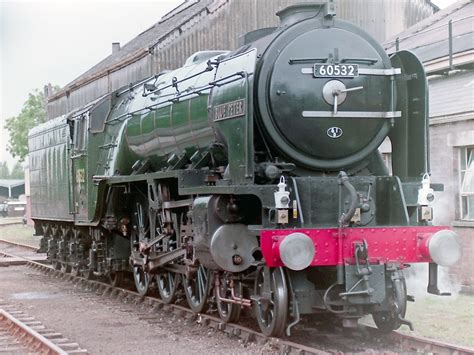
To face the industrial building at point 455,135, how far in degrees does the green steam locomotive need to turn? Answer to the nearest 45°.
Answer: approximately 90° to its left

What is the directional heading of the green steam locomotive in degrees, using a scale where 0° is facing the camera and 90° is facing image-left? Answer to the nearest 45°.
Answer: approximately 315°

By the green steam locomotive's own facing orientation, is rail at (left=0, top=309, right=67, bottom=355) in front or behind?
in front

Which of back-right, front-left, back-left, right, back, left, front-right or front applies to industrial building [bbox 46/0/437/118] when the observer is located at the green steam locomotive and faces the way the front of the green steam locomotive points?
back-left

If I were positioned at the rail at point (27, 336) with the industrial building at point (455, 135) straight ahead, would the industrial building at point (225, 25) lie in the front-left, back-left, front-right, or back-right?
front-left
